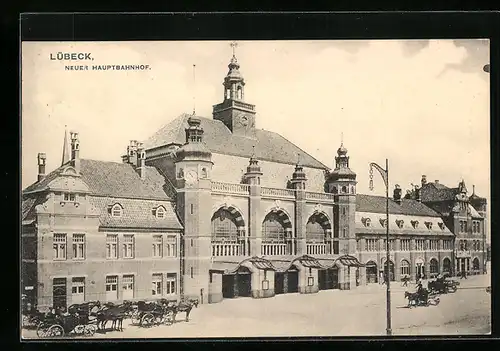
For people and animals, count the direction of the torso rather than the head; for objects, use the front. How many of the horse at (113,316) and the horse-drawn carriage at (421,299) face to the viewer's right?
1

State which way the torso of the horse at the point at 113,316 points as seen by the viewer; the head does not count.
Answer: to the viewer's right

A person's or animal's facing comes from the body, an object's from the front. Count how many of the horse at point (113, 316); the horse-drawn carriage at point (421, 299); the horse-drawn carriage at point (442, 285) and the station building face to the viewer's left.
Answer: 2

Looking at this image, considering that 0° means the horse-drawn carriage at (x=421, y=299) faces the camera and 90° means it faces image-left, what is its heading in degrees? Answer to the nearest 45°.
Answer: approximately 90°

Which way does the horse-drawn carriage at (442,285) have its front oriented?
to the viewer's left
